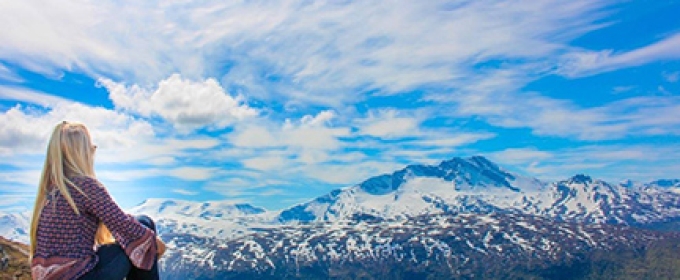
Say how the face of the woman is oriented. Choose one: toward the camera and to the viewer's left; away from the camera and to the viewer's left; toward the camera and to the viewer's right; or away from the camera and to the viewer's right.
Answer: away from the camera and to the viewer's right

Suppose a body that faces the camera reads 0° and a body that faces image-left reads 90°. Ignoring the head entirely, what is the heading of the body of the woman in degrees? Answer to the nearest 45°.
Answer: approximately 225°
